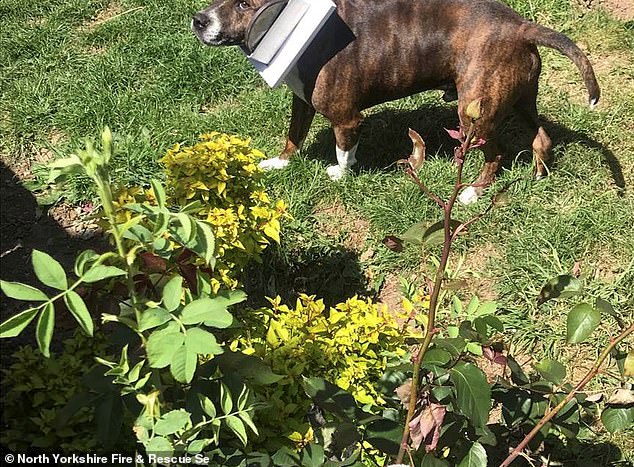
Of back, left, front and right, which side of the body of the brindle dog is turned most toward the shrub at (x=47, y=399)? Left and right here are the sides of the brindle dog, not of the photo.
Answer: left

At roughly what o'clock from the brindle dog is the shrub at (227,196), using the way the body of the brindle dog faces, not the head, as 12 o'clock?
The shrub is roughly at 10 o'clock from the brindle dog.

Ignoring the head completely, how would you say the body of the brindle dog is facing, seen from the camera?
to the viewer's left

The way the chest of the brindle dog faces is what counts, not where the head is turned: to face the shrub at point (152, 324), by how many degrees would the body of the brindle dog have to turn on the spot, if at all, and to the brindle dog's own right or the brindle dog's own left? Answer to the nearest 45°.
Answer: approximately 90° to the brindle dog's own left

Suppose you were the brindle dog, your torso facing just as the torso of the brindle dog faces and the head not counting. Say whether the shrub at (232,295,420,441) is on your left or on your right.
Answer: on your left
